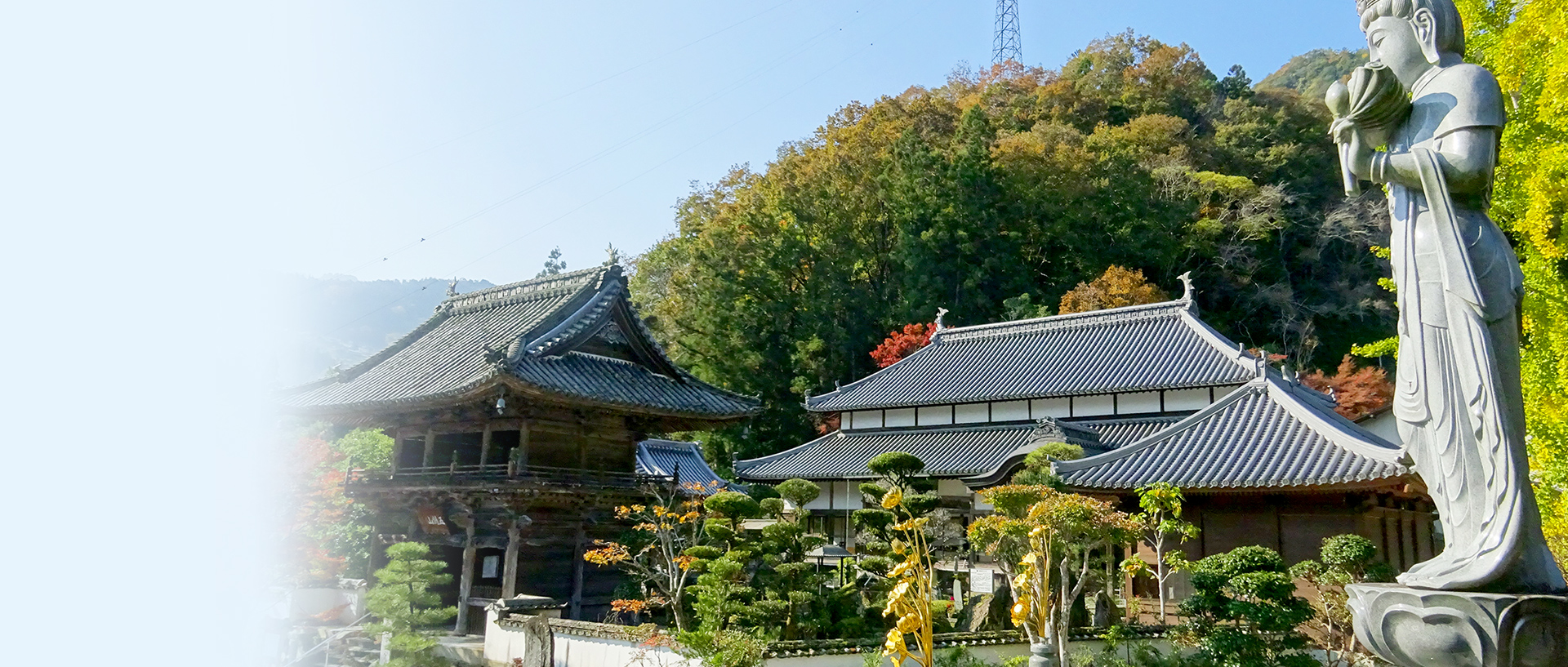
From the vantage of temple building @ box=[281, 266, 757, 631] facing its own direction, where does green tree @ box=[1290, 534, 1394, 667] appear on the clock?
The green tree is roughly at 9 o'clock from the temple building.

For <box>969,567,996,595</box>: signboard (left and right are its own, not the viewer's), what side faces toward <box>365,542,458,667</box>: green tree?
right

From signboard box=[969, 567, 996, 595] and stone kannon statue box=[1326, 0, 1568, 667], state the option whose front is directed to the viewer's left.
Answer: the stone kannon statue

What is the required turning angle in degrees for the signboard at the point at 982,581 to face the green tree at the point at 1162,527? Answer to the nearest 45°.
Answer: approximately 90° to its left

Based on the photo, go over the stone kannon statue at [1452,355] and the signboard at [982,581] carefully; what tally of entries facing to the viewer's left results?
1

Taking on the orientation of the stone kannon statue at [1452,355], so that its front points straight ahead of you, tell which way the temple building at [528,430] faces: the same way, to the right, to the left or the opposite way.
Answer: to the left

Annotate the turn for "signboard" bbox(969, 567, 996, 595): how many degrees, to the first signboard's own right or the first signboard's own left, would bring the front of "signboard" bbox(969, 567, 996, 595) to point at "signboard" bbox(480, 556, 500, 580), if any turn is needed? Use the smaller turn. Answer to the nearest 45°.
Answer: approximately 90° to the first signboard's own right

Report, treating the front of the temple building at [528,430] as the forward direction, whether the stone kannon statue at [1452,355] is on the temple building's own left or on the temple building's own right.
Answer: on the temple building's own left

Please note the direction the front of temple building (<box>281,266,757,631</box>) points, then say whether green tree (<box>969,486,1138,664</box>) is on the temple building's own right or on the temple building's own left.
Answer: on the temple building's own left

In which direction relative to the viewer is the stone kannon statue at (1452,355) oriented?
to the viewer's left
